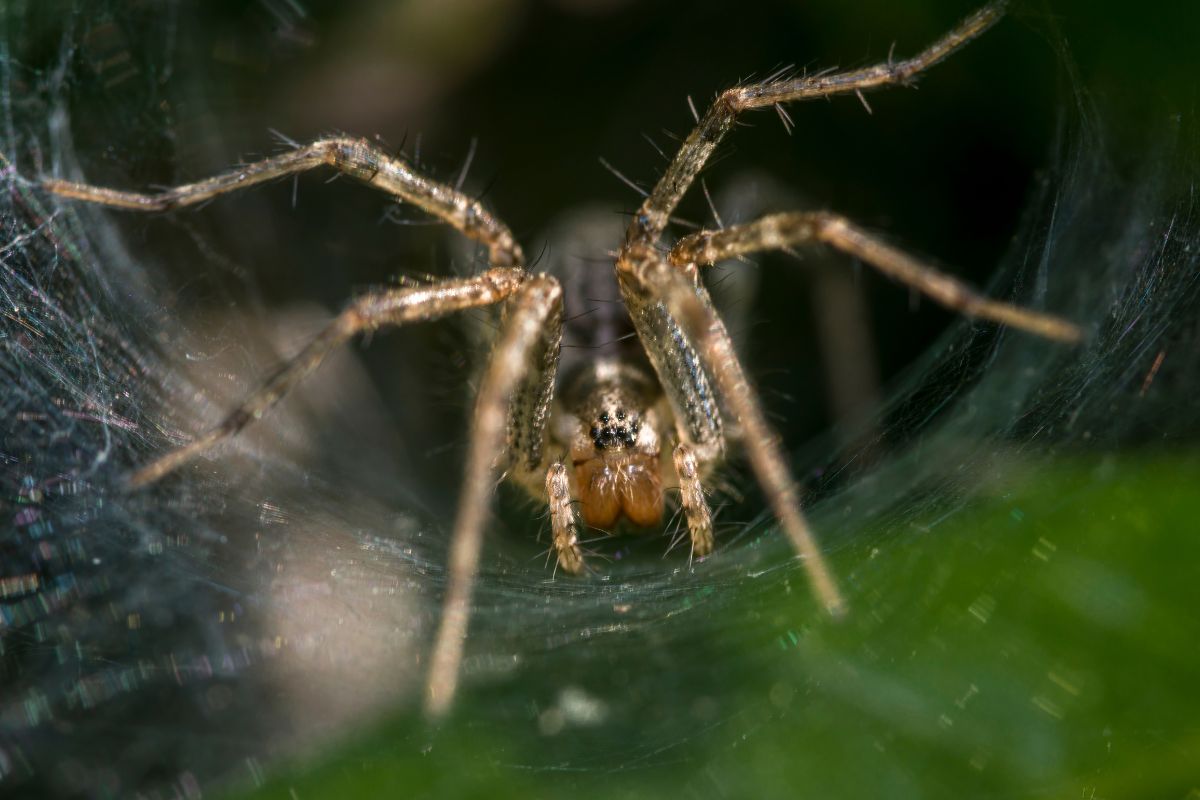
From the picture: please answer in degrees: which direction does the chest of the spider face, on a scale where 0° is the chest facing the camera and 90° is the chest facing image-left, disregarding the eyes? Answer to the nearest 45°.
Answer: approximately 0°
